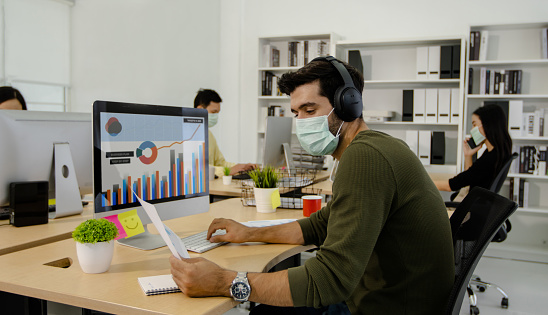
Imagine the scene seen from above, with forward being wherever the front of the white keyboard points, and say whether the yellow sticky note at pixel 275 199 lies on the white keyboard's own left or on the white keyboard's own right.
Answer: on the white keyboard's own left

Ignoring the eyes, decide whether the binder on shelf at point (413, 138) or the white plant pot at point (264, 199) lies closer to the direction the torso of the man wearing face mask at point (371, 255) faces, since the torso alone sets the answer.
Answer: the white plant pot

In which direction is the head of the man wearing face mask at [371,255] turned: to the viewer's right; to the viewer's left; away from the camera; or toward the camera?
to the viewer's left

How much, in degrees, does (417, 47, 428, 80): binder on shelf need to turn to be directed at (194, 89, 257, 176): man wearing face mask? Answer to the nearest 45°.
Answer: approximately 45° to its right

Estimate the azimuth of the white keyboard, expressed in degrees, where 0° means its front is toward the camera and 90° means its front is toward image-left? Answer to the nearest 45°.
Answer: approximately 315°

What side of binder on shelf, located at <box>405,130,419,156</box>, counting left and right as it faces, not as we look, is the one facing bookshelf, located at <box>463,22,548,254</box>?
left

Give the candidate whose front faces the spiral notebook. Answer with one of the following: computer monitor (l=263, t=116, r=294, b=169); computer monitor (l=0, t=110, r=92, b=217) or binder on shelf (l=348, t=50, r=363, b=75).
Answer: the binder on shelf

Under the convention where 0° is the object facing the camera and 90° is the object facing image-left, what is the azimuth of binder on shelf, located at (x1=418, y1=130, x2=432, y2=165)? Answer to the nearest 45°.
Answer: approximately 0°

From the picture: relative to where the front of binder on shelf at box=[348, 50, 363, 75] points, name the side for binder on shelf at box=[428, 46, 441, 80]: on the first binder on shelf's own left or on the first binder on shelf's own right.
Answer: on the first binder on shelf's own left

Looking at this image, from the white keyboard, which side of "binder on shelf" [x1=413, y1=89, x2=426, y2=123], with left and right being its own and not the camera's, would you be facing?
front
